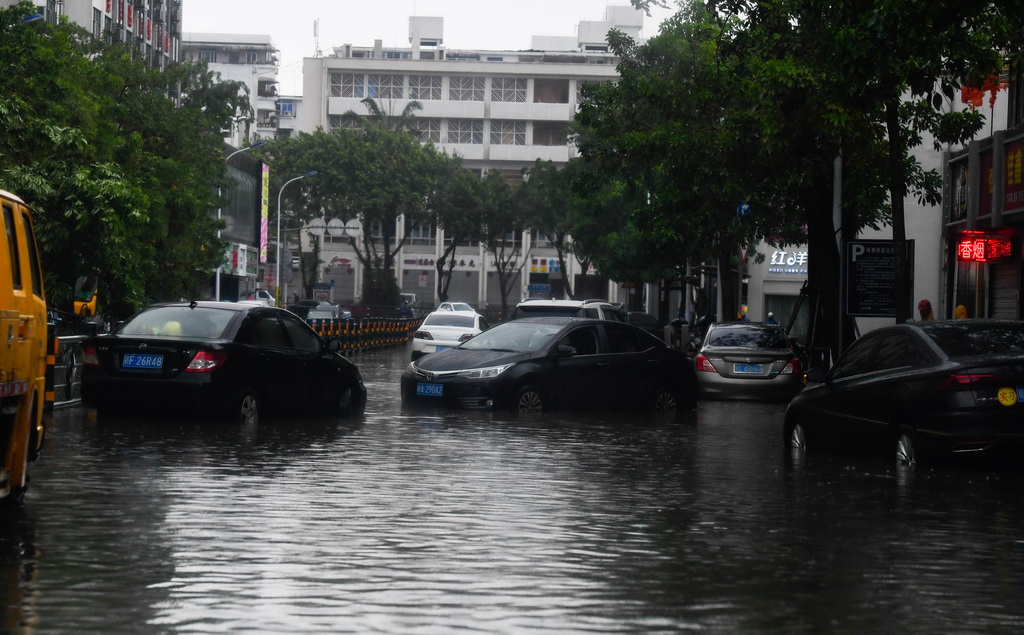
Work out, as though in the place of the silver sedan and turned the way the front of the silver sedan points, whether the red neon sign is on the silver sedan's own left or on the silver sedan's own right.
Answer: on the silver sedan's own right

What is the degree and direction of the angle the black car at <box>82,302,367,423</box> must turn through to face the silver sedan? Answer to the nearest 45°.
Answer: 0° — it already faces it

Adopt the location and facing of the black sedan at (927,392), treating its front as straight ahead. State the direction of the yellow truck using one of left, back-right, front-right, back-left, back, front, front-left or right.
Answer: left

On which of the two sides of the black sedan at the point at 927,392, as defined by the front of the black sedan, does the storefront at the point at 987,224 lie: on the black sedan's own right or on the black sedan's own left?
on the black sedan's own right

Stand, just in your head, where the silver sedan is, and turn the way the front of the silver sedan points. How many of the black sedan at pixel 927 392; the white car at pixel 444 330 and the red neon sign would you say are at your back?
1

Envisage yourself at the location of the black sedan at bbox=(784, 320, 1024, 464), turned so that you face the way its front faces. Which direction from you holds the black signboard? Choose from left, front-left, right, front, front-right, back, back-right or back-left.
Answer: front-right

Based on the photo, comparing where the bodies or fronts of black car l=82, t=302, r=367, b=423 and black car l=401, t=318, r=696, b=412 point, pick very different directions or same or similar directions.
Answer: very different directions

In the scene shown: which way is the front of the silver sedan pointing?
away from the camera
